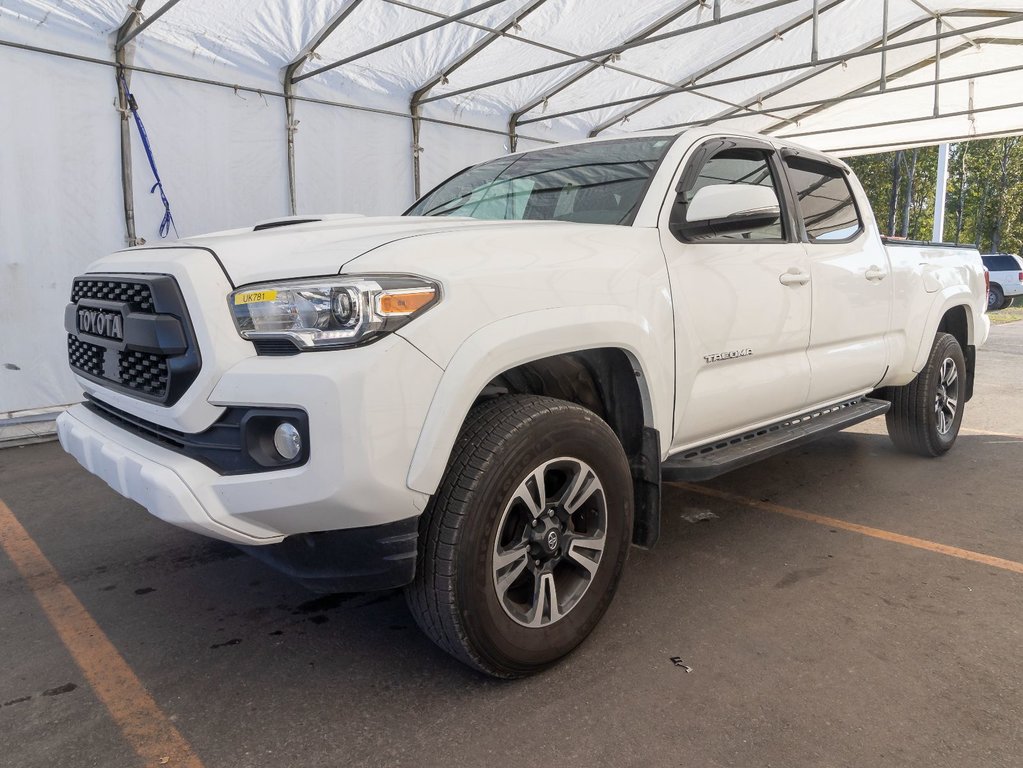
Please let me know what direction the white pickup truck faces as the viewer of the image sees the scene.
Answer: facing the viewer and to the left of the viewer

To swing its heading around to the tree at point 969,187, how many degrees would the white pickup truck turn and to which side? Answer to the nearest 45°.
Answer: approximately 180°

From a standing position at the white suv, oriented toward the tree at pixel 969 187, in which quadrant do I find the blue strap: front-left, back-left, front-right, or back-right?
back-left

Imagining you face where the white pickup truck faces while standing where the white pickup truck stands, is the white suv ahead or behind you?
behind

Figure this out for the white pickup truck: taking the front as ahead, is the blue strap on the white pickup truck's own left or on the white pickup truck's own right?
on the white pickup truck's own right
